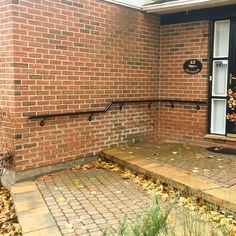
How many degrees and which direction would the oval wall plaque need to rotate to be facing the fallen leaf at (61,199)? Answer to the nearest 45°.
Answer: approximately 45° to its right

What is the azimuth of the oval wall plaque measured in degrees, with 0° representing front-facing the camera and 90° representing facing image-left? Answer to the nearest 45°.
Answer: approximately 0°

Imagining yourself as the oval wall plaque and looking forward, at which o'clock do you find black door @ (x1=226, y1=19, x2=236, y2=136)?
The black door is roughly at 10 o'clock from the oval wall plaque.

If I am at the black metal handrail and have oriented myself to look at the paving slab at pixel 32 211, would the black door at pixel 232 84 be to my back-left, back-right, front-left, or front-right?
back-left

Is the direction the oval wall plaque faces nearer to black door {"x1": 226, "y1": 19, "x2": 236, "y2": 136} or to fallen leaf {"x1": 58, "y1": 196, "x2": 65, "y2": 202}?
the fallen leaf

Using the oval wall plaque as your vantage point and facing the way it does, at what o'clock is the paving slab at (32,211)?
The paving slab is roughly at 1 o'clock from the oval wall plaque.
